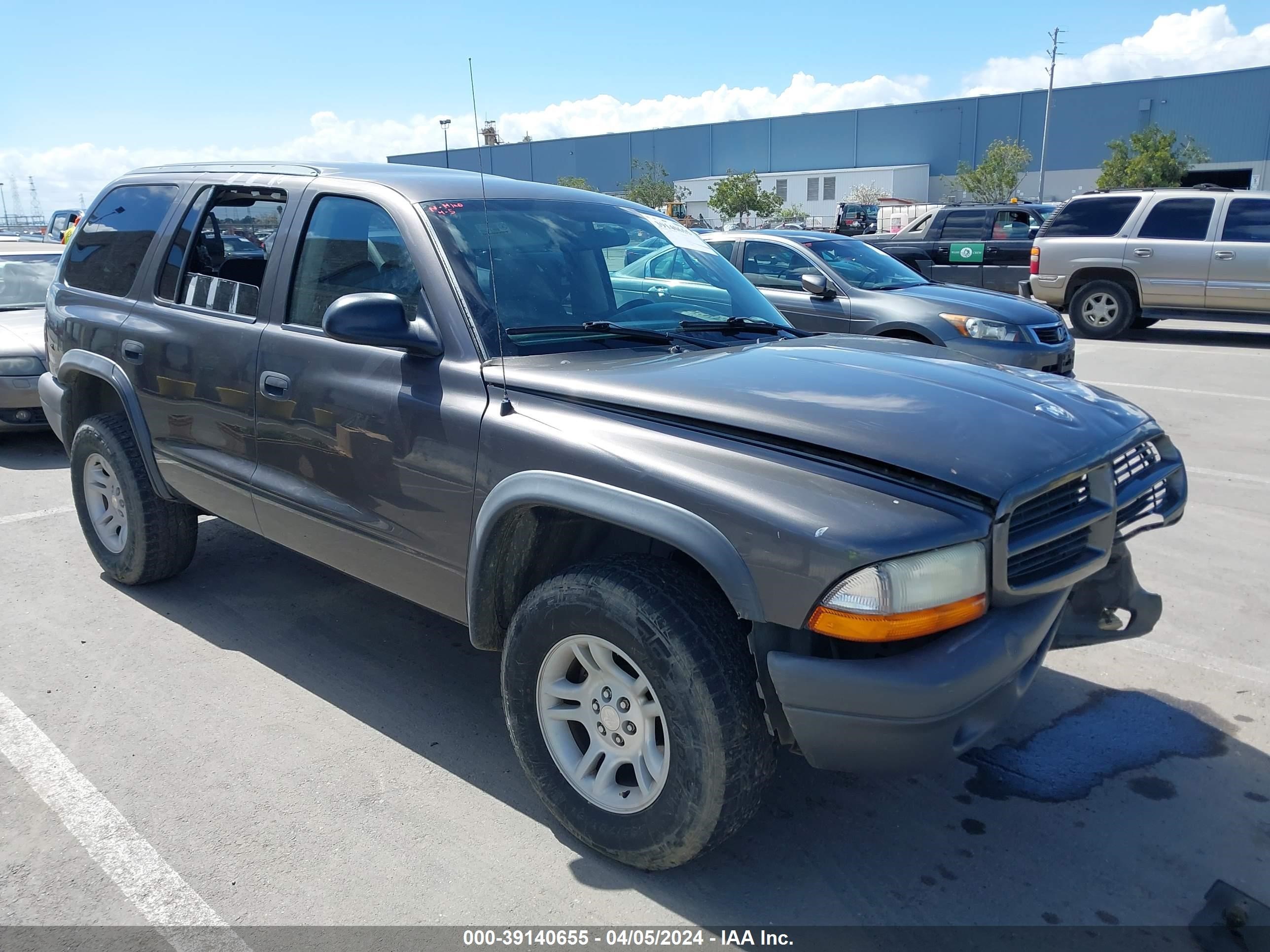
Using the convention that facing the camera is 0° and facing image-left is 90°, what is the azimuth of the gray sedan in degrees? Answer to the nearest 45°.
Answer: approximately 315°

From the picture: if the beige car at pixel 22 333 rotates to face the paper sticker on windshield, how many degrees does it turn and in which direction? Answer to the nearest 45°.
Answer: approximately 45° to its left

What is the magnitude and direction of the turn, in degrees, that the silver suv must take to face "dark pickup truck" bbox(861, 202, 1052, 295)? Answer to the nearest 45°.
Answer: approximately 135° to its left

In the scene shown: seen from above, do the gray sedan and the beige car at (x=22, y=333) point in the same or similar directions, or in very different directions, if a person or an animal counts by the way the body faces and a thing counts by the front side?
same or similar directions

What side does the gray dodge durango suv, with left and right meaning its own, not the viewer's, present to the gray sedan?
left

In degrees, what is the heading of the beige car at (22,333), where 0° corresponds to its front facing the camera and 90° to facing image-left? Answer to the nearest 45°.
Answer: approximately 0°

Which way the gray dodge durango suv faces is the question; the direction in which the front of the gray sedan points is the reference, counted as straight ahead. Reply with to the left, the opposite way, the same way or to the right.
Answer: the same way

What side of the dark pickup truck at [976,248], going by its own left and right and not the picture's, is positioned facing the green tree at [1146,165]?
left

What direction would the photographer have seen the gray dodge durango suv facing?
facing the viewer and to the right of the viewer

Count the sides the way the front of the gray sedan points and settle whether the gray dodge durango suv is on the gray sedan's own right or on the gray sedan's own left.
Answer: on the gray sedan's own right

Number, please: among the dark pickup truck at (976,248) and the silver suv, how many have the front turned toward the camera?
0

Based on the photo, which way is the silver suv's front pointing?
to the viewer's right

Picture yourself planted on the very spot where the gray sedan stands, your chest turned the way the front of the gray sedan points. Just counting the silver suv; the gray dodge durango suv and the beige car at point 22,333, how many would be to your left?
1

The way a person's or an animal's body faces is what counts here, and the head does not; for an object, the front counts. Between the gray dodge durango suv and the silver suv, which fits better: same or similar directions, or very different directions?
same or similar directions

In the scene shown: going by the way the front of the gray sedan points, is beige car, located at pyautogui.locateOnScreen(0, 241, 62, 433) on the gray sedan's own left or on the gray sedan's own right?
on the gray sedan's own right

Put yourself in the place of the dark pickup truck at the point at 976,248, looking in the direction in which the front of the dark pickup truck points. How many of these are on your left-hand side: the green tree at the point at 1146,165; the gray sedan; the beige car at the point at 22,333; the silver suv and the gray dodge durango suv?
1
